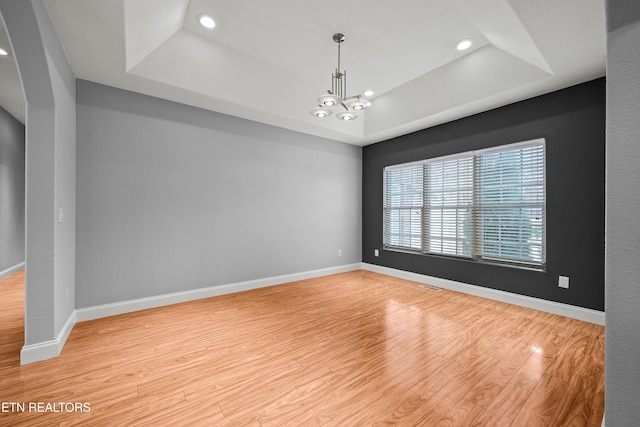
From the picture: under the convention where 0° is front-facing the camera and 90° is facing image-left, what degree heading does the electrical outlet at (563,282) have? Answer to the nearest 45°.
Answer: approximately 45°
